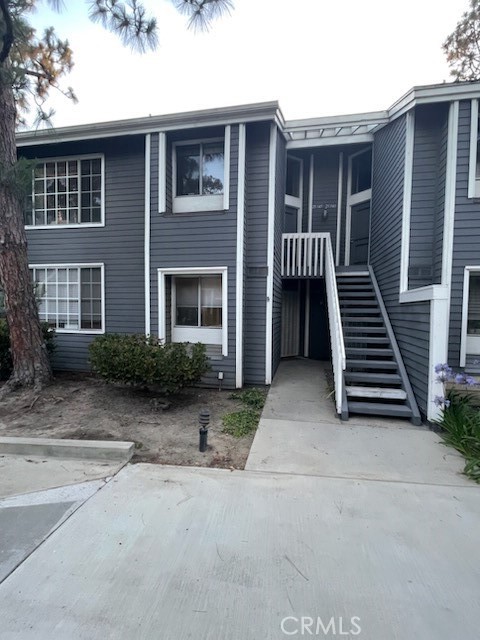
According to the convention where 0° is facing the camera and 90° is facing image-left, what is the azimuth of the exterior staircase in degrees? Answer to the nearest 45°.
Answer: approximately 0°

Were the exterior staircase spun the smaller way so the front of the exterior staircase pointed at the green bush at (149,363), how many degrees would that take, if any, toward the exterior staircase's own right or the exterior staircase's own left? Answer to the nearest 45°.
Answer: approximately 45° to the exterior staircase's own right

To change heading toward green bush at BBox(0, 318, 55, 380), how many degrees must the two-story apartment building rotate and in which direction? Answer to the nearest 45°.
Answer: approximately 90° to its right

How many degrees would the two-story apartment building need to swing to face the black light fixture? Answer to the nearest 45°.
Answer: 0° — it already faces it

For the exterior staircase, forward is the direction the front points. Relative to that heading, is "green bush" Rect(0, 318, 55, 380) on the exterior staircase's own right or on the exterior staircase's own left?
on the exterior staircase's own right

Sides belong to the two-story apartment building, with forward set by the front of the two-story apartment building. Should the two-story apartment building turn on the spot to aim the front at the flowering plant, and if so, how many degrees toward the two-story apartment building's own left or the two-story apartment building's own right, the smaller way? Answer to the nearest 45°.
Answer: approximately 45° to the two-story apartment building's own left
